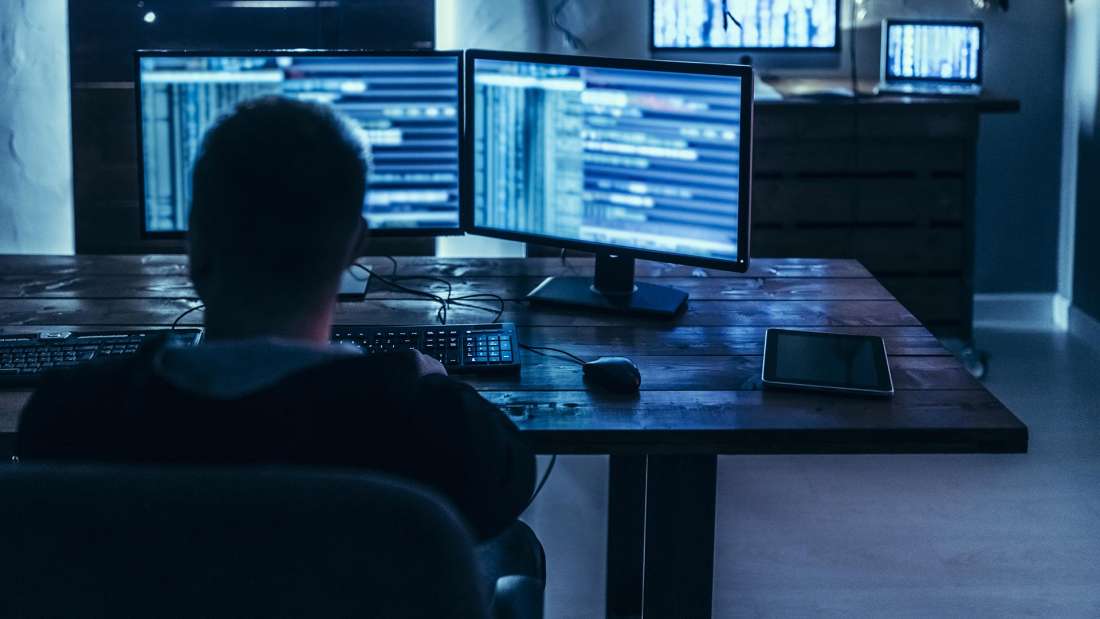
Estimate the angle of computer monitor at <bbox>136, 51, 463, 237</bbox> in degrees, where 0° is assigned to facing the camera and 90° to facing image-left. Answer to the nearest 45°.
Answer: approximately 0°

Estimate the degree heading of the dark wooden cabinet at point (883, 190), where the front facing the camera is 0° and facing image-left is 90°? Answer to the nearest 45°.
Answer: approximately 0°

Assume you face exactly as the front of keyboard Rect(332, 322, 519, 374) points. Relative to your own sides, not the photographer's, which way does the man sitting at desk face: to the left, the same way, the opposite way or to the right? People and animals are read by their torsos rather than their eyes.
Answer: the opposite way

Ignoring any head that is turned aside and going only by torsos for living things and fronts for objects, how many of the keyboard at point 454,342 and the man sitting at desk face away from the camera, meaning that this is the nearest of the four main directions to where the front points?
1

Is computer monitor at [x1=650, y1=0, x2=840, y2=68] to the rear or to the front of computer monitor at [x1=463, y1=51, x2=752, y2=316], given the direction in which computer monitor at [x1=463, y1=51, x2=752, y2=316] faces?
to the rear

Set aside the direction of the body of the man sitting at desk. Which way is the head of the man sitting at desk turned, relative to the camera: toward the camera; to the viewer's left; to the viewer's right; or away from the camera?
away from the camera

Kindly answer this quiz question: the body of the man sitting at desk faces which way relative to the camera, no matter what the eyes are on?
away from the camera
